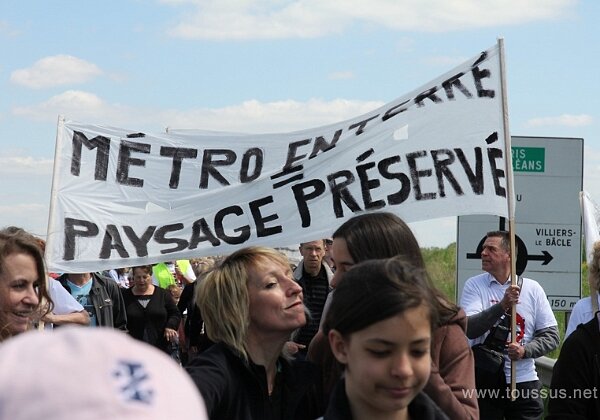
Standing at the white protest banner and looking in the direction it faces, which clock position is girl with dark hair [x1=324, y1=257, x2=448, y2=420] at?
The girl with dark hair is roughly at 12 o'clock from the white protest banner.

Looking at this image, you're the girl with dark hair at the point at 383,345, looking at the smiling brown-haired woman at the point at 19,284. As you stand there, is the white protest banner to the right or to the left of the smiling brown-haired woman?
right

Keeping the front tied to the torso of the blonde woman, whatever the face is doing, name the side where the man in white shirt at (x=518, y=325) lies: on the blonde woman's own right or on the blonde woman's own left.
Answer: on the blonde woman's own left

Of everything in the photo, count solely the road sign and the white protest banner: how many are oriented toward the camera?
2

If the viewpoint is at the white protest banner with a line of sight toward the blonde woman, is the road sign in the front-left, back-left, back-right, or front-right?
back-left

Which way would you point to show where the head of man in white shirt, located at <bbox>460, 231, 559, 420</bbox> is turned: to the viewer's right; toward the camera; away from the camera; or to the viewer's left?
to the viewer's left

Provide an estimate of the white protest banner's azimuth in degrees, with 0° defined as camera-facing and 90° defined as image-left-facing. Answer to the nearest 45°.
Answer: approximately 0°
